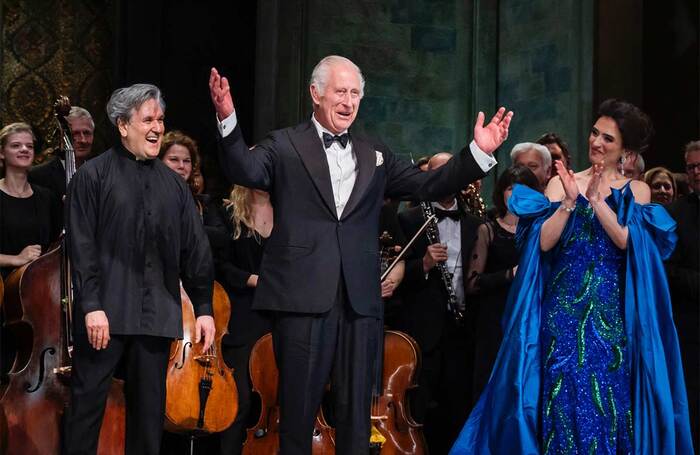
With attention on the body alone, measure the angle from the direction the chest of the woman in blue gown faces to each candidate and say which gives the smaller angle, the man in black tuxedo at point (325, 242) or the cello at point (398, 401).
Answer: the man in black tuxedo

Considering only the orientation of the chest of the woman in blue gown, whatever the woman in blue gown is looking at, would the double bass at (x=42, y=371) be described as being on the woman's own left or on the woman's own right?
on the woman's own right

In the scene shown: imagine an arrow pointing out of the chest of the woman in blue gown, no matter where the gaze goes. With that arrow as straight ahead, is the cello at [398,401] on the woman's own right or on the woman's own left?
on the woman's own right

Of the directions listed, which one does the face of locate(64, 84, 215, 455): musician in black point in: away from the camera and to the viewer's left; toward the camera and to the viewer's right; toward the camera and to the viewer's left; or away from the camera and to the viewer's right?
toward the camera and to the viewer's right

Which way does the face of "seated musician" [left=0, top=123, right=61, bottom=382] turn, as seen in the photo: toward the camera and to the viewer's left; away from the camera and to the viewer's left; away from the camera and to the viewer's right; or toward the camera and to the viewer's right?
toward the camera and to the viewer's right

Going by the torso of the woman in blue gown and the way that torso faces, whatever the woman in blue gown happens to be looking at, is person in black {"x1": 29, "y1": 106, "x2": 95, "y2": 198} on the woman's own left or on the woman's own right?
on the woman's own right

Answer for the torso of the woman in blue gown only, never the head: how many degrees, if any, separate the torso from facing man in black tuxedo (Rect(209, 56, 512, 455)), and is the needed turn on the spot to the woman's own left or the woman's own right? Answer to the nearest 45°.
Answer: approximately 45° to the woman's own right

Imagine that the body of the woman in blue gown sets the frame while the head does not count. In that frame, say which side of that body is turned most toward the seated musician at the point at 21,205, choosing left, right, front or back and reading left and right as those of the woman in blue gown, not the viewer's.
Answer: right

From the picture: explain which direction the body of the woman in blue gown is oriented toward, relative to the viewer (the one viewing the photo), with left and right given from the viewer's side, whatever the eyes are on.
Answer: facing the viewer

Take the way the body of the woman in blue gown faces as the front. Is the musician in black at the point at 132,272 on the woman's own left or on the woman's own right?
on the woman's own right

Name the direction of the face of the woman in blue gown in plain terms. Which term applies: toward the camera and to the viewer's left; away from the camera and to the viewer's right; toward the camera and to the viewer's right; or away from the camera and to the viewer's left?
toward the camera and to the viewer's left
